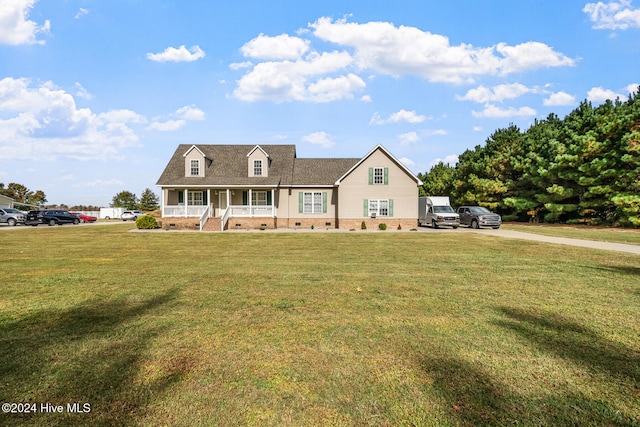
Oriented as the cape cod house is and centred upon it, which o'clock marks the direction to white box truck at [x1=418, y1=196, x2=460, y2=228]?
The white box truck is roughly at 9 o'clock from the cape cod house.

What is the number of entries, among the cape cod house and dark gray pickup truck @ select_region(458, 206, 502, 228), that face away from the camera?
0

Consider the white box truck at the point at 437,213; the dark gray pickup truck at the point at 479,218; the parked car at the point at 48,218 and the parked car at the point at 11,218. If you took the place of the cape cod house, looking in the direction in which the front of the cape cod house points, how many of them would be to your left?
2

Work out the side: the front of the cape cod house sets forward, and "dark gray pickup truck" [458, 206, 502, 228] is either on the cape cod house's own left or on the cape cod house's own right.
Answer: on the cape cod house's own left

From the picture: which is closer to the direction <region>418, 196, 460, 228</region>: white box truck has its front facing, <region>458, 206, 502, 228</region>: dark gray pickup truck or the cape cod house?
the dark gray pickup truck

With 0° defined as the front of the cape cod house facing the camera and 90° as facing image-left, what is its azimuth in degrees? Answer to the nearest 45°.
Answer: approximately 0°

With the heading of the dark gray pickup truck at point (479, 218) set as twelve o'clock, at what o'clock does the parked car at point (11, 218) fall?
The parked car is roughly at 4 o'clock from the dark gray pickup truck.

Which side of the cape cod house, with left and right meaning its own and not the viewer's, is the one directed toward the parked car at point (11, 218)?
right

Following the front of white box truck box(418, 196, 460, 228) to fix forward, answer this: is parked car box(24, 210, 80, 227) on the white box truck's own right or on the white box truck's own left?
on the white box truck's own right

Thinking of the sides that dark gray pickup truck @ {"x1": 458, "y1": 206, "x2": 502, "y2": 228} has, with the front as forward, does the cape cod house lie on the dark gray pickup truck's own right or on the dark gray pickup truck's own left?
on the dark gray pickup truck's own right

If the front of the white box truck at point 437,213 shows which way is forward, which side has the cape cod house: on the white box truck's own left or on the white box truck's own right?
on the white box truck's own right
